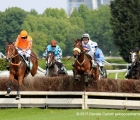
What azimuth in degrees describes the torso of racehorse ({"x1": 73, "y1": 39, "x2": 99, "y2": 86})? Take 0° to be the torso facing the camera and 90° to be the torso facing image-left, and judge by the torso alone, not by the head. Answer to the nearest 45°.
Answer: approximately 45°

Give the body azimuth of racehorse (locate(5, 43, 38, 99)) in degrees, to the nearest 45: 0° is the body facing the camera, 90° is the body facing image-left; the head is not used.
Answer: approximately 45°

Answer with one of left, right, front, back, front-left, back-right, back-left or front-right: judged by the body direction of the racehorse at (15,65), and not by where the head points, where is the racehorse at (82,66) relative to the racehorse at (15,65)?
back-left

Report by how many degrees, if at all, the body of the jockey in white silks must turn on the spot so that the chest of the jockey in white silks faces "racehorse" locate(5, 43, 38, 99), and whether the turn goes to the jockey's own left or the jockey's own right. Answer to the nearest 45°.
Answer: approximately 45° to the jockey's own right

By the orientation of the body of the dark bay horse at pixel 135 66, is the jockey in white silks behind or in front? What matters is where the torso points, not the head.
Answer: in front

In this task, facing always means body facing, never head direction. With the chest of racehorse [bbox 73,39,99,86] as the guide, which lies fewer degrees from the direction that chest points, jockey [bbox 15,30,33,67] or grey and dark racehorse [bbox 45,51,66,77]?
the jockey

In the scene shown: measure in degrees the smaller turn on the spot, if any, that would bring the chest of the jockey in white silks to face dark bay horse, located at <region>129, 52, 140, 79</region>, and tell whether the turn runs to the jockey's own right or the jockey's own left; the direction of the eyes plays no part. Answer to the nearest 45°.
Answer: approximately 180°

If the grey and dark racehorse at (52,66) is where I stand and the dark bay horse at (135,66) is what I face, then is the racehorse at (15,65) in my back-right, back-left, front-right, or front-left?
back-right
